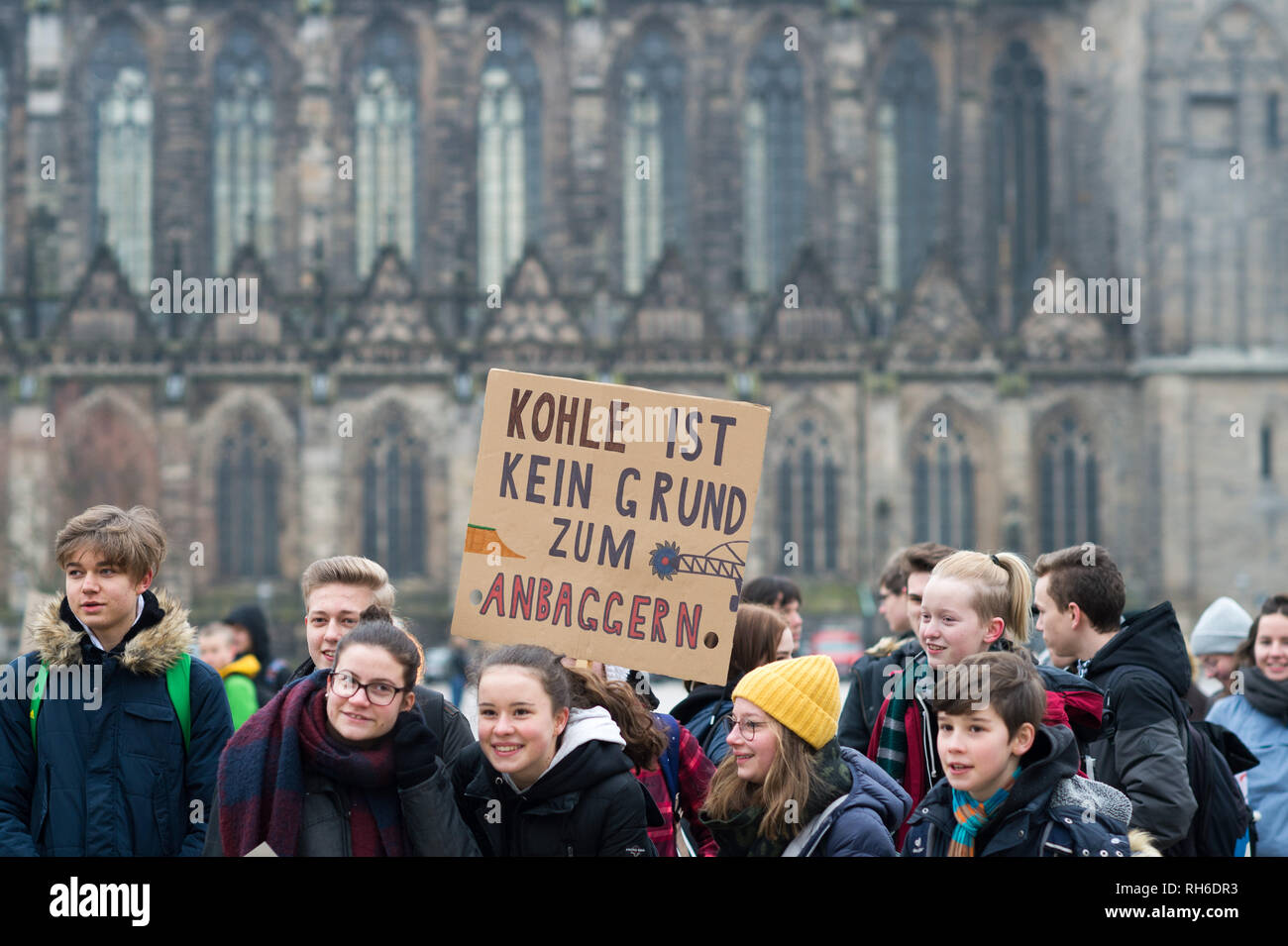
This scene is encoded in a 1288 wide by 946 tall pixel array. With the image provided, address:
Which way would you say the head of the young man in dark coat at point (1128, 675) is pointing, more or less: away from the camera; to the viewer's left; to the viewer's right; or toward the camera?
to the viewer's left

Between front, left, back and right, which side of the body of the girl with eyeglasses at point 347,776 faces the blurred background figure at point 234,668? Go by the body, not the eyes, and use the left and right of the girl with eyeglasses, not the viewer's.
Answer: back

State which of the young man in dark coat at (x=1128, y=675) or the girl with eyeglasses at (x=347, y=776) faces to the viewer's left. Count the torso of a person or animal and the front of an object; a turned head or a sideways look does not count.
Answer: the young man in dark coat

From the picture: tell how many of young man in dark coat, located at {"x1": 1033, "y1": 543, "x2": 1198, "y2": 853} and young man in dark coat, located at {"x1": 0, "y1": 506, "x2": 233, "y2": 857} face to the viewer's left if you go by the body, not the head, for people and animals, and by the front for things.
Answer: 1

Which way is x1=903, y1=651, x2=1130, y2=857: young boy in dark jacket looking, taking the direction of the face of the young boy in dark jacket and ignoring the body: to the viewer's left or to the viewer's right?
to the viewer's left

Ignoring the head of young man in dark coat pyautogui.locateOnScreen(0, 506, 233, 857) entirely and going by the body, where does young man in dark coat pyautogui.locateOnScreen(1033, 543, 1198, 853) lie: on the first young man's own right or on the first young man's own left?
on the first young man's own left

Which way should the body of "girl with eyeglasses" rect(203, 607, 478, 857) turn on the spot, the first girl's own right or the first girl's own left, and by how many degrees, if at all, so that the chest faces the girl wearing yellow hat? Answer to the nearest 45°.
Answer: approximately 90° to the first girl's own left

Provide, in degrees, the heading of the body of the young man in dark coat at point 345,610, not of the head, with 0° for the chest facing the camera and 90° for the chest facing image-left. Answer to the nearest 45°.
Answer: approximately 45°

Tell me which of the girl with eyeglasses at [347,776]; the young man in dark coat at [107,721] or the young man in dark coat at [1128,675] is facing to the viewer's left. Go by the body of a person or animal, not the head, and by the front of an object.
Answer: the young man in dark coat at [1128,675]

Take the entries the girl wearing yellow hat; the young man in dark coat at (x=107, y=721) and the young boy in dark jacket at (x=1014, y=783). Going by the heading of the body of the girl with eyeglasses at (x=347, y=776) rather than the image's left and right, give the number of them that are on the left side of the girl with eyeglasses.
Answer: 2

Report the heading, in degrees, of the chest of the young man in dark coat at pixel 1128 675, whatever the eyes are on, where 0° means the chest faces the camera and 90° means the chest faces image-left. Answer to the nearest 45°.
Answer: approximately 90°

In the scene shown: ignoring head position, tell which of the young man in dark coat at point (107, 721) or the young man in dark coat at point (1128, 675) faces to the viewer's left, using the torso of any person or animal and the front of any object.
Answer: the young man in dark coat at point (1128, 675)

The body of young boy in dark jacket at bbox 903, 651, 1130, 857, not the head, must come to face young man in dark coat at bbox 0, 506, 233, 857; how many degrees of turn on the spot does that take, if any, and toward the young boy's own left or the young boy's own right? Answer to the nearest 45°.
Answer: approximately 45° to the young boy's own right

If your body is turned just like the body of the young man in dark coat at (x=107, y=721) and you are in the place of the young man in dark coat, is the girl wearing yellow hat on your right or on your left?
on your left
